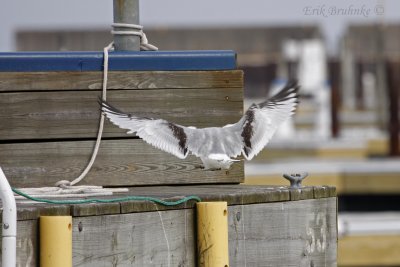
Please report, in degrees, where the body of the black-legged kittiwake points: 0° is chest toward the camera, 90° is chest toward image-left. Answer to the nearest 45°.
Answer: approximately 180°

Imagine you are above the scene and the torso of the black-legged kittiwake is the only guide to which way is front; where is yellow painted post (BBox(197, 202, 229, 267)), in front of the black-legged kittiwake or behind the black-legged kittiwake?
behind

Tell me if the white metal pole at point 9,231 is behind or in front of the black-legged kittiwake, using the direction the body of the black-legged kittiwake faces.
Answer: behind
